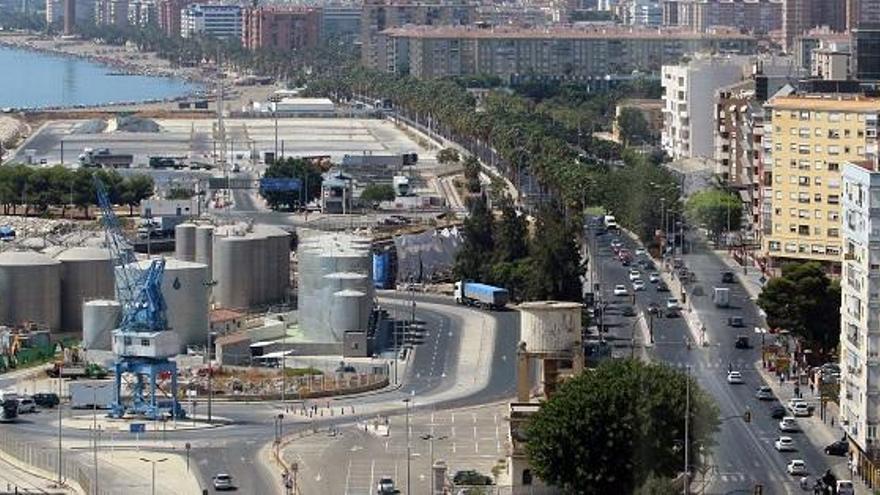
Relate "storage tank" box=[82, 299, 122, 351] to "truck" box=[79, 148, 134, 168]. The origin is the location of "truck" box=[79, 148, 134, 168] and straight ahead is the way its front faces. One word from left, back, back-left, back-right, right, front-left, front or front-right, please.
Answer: left

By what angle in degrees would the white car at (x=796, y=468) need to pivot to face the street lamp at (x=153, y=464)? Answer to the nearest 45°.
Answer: approximately 45° to its left

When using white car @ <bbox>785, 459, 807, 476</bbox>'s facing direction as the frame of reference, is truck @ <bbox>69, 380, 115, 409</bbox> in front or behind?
in front

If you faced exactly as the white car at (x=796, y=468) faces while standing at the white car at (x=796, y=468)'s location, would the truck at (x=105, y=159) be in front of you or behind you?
in front

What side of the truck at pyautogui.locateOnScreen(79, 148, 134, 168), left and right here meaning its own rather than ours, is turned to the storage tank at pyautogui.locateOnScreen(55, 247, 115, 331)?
left

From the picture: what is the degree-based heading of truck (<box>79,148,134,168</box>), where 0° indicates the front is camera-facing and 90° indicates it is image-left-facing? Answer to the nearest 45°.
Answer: approximately 90°

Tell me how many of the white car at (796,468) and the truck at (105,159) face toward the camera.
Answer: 0

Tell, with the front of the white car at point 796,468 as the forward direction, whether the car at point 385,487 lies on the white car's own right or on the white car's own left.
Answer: on the white car's own left

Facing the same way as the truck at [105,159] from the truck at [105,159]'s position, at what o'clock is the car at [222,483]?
The car is roughly at 9 o'clock from the truck.

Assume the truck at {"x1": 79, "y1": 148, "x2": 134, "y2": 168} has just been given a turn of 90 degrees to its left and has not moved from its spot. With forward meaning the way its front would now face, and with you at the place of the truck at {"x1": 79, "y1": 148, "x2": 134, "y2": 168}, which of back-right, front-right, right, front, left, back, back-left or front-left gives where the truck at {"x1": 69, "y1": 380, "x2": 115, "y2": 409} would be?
front

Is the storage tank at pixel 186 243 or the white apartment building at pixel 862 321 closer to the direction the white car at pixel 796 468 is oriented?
the storage tank

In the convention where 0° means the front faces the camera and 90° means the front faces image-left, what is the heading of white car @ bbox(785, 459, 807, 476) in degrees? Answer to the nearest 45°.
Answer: approximately 135°

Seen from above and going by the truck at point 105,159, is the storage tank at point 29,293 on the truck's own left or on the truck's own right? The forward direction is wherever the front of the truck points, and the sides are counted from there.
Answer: on the truck's own left

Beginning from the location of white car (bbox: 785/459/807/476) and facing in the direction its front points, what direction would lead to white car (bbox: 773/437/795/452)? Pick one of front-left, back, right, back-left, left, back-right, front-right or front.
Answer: front-right
